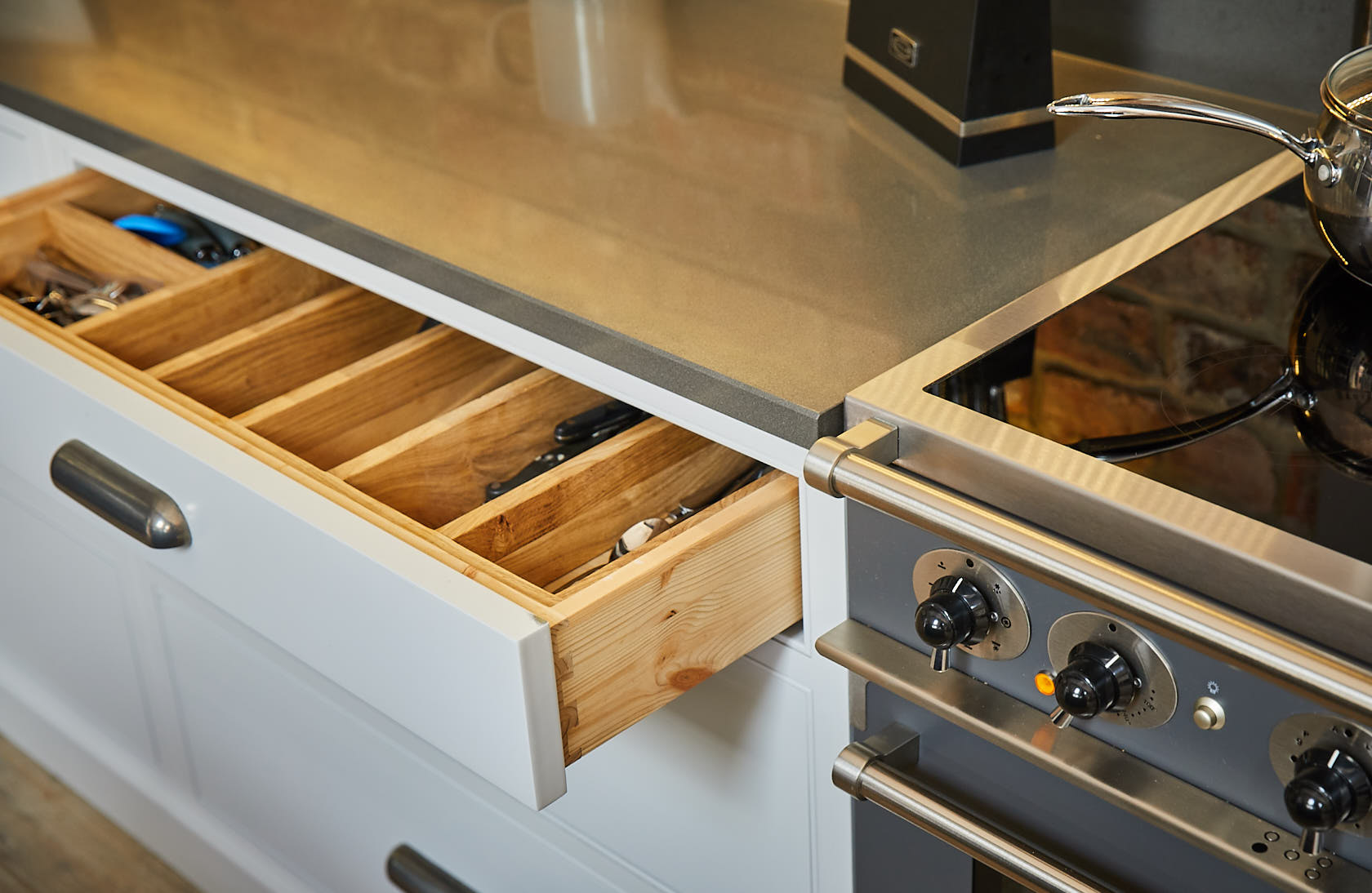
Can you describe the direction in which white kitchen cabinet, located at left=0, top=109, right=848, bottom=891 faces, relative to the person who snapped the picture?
facing the viewer and to the left of the viewer

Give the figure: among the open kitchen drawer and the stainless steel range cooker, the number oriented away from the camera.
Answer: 0
